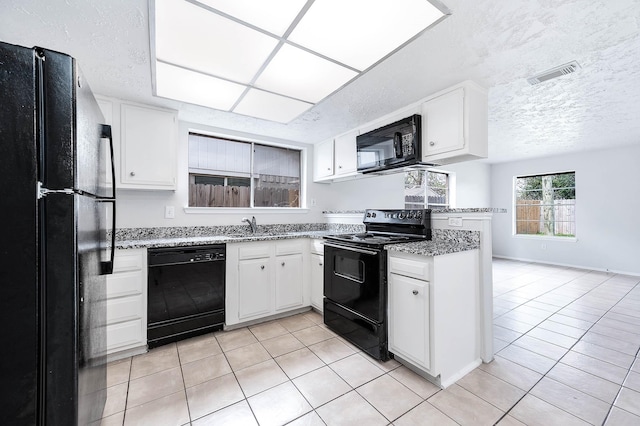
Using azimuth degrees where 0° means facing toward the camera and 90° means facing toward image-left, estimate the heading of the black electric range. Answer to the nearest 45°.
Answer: approximately 45°

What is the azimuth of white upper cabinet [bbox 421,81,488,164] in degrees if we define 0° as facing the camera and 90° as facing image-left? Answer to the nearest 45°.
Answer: approximately 45°

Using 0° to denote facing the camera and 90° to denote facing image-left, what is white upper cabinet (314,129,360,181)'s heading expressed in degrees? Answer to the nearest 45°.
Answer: approximately 45°

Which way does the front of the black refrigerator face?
to the viewer's right

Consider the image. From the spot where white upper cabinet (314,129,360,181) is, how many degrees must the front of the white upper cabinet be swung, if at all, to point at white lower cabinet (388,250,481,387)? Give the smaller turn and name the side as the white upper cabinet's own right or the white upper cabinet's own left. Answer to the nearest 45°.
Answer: approximately 90° to the white upper cabinet's own left
